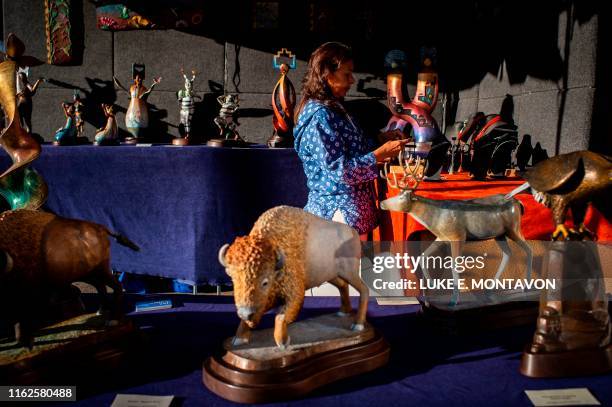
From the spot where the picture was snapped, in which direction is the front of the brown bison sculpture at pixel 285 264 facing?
facing the viewer and to the left of the viewer

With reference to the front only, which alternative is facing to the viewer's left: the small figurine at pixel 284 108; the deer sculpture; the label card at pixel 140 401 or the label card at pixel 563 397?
the deer sculpture

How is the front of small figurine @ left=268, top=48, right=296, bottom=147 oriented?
toward the camera

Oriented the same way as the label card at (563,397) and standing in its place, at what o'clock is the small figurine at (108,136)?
The small figurine is roughly at 4 o'clock from the label card.

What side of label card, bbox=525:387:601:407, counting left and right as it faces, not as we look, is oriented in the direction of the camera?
front

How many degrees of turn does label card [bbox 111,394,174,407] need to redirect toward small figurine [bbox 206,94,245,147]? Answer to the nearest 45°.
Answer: approximately 180°

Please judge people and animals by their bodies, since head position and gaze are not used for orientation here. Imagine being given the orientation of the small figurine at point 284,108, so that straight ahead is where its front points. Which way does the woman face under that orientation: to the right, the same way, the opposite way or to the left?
to the left

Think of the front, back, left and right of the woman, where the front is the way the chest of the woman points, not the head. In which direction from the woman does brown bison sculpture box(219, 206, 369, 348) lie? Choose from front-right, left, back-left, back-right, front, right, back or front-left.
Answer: right

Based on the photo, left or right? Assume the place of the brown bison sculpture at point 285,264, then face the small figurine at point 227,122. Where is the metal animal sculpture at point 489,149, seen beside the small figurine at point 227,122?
right

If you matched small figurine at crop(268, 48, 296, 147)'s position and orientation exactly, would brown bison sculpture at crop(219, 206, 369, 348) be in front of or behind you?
in front

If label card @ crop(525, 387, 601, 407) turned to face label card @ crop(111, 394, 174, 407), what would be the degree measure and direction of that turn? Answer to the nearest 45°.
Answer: approximately 45° to its right

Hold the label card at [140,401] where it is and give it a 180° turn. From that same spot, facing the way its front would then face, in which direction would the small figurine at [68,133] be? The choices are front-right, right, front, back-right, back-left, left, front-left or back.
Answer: front
